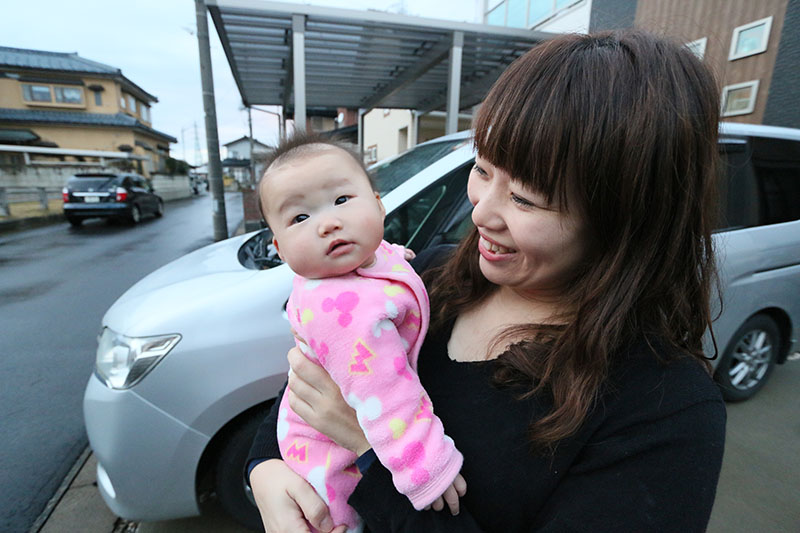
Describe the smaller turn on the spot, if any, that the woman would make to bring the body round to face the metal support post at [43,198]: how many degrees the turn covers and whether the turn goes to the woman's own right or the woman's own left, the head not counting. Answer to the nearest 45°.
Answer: approximately 90° to the woman's own right

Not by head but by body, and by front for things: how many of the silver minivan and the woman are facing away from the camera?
0

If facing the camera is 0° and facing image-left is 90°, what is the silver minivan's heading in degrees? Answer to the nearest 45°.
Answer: approximately 45°

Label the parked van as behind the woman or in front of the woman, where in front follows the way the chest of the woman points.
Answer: behind

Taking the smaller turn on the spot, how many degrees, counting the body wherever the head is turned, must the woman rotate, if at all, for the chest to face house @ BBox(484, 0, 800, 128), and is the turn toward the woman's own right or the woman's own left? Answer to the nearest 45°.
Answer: approximately 180°

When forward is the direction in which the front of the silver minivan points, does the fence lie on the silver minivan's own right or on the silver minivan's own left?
on the silver minivan's own right

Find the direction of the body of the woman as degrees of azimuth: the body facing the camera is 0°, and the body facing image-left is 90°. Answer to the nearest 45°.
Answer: approximately 45°

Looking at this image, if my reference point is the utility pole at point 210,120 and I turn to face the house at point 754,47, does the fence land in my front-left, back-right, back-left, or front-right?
back-left

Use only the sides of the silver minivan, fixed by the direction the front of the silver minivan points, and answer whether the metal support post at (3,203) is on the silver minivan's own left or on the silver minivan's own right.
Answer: on the silver minivan's own right

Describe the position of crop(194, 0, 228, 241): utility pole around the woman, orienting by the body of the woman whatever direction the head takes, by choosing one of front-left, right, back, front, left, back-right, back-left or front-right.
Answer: right

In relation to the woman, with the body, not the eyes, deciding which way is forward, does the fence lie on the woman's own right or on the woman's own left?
on the woman's own right

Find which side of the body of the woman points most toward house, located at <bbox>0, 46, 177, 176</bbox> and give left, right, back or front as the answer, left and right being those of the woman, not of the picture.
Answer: right
